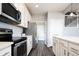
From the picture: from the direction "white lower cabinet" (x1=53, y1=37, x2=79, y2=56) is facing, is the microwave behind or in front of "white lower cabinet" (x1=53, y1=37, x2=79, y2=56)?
in front

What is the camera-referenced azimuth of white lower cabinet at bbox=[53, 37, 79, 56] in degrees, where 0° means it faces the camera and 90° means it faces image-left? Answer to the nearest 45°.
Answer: approximately 45°
